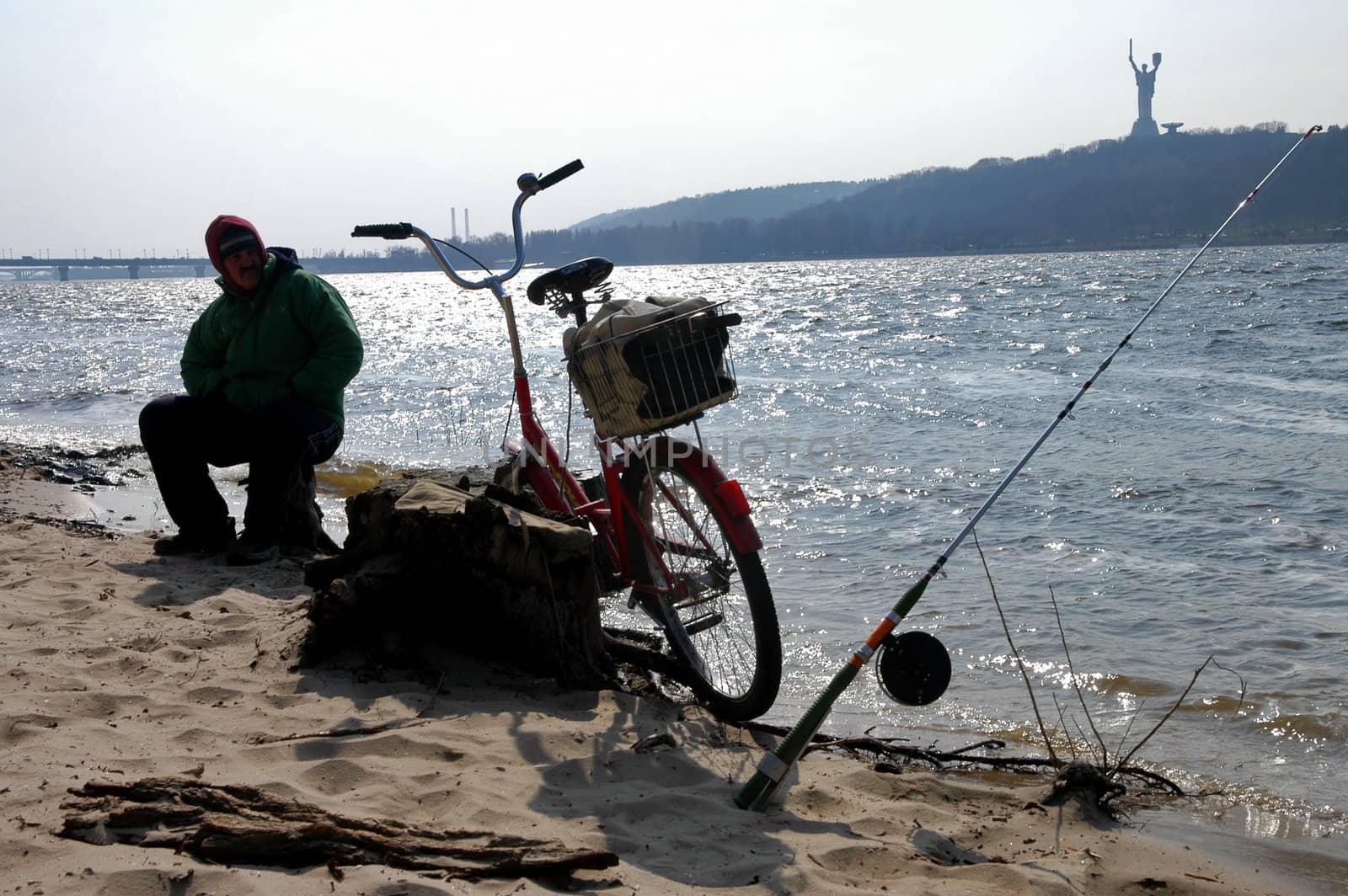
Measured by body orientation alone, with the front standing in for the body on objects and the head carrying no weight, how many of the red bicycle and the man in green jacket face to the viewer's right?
0

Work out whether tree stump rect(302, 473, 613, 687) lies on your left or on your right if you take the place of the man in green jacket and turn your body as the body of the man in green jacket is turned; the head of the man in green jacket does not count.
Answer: on your left

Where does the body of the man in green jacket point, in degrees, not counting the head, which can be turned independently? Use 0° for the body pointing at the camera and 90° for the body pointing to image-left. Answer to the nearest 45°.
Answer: approximately 45°

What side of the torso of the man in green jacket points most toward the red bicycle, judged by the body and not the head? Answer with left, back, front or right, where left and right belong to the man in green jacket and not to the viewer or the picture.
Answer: left

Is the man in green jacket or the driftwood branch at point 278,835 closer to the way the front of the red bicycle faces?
the man in green jacket

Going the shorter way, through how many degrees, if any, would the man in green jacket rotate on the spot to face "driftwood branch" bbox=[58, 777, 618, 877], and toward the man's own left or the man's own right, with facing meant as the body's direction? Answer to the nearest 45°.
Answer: approximately 45° to the man's own left

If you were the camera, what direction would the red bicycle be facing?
facing away from the viewer and to the left of the viewer
